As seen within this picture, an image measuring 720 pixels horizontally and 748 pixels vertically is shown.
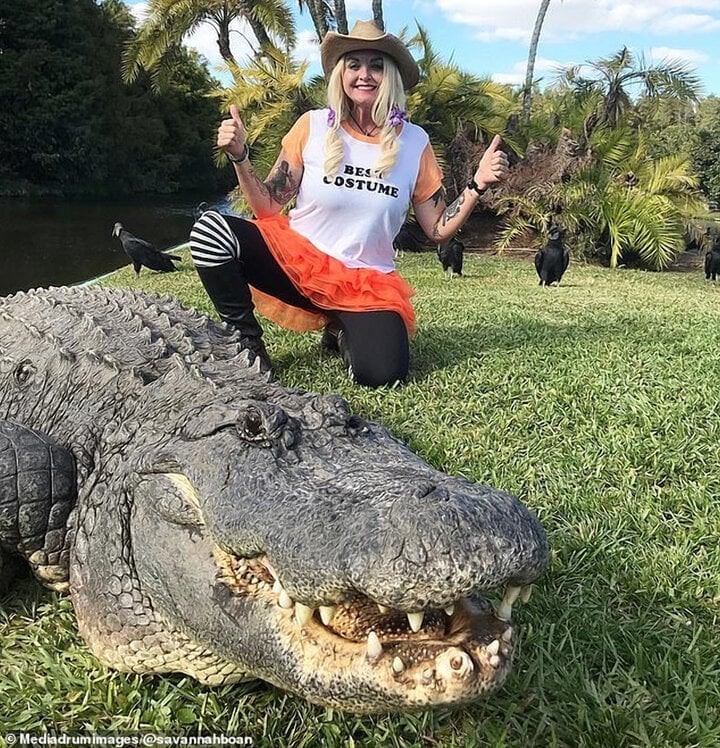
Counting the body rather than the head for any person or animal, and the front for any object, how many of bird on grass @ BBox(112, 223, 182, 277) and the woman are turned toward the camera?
1

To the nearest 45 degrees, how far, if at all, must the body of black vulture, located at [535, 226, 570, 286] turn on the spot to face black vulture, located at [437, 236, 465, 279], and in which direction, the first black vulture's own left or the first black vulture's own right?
approximately 90° to the first black vulture's own right

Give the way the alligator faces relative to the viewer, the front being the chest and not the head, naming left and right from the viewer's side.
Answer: facing the viewer and to the right of the viewer

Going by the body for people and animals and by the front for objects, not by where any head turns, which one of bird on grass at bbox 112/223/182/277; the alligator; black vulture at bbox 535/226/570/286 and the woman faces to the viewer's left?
the bird on grass

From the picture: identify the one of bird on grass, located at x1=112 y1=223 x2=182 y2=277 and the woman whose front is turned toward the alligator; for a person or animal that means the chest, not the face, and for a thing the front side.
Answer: the woman

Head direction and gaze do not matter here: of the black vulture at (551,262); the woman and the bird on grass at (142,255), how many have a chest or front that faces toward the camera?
2

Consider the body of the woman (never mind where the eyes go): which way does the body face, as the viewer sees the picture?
toward the camera

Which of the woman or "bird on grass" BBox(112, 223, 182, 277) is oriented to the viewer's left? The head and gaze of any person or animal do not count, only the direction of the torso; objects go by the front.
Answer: the bird on grass

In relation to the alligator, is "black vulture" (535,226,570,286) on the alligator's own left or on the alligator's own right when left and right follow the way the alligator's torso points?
on the alligator's own left

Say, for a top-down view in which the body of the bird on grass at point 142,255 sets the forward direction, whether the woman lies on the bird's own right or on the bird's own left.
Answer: on the bird's own left

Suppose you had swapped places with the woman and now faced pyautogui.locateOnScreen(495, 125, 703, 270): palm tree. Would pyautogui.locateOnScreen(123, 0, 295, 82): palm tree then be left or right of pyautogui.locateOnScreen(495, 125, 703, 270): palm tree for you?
left

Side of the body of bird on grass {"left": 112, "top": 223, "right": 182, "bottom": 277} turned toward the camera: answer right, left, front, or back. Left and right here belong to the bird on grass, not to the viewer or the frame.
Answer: left

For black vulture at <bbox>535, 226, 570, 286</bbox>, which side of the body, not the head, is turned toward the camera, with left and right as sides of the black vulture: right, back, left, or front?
front

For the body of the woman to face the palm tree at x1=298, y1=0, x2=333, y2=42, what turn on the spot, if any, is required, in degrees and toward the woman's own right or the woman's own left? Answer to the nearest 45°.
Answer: approximately 180°
